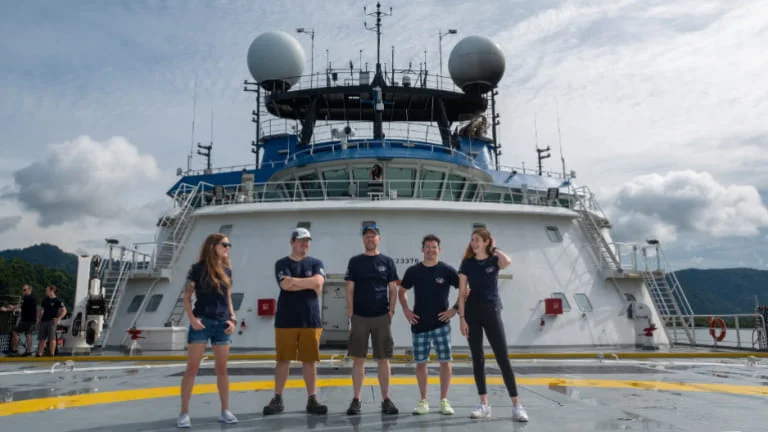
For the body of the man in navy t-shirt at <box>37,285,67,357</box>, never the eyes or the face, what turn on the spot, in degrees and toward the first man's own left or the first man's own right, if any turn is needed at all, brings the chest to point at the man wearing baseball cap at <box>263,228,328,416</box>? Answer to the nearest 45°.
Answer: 0° — they already face them

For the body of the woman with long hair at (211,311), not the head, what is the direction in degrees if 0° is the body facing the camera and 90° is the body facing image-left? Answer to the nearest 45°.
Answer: approximately 315°

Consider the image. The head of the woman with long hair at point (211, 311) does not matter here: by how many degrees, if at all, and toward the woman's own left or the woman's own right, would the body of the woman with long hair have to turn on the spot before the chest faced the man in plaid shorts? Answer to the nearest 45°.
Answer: approximately 45° to the woman's own left

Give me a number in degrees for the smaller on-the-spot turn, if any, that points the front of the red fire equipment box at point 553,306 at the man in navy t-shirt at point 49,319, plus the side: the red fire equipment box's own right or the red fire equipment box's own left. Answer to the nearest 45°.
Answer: approximately 45° to the red fire equipment box's own right

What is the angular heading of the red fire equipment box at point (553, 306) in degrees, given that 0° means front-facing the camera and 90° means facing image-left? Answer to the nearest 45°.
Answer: approximately 0°

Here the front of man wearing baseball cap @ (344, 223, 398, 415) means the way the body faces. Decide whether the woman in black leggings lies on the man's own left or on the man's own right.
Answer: on the man's own left

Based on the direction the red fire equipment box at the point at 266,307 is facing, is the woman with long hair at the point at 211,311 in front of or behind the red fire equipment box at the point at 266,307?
in front

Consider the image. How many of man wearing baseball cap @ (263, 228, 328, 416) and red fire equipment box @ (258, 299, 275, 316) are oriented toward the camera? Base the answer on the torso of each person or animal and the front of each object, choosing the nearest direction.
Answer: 2

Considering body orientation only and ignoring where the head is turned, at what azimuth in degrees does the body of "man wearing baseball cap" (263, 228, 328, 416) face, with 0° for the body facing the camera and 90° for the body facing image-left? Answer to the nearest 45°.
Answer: approximately 0°

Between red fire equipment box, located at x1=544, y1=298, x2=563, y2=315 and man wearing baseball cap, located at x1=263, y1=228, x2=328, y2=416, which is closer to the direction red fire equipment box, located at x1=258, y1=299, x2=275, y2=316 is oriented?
the man wearing baseball cap
